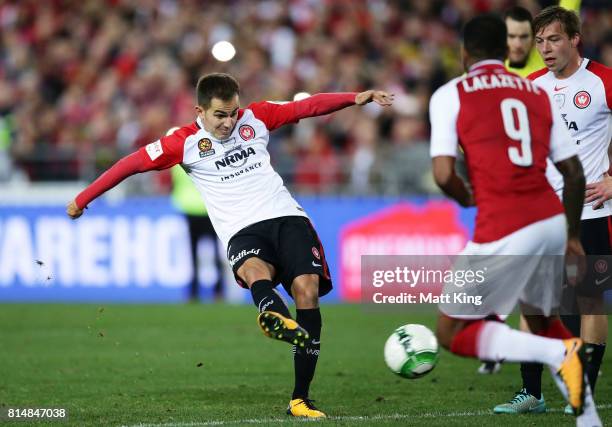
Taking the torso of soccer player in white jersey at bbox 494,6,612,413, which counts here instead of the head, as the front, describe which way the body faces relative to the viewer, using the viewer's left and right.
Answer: facing the viewer and to the left of the viewer

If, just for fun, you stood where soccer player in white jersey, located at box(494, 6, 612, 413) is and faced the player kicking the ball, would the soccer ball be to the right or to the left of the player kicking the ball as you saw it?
left

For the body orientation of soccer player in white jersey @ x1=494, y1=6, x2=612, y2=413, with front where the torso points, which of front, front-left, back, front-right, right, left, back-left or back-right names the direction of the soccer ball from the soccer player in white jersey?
front

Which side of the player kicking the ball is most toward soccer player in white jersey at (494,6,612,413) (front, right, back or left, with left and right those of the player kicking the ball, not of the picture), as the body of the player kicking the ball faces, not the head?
left

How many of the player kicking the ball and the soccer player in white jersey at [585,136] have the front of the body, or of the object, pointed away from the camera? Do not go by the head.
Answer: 0

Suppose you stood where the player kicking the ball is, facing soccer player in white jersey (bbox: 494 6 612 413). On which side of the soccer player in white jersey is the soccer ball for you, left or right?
right

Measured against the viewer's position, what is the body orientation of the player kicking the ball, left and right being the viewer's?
facing the viewer

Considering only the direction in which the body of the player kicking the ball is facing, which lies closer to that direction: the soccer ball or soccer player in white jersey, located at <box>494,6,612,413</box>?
the soccer ball

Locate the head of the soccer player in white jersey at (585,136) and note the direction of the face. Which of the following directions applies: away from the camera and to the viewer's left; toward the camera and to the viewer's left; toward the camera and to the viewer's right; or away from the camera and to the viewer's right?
toward the camera and to the viewer's left

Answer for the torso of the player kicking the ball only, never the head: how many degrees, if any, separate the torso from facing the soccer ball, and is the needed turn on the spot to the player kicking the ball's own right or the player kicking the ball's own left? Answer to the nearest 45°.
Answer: approximately 45° to the player kicking the ball's own left

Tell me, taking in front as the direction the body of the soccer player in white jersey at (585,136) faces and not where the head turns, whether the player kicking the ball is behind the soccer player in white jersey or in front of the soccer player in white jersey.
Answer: in front
